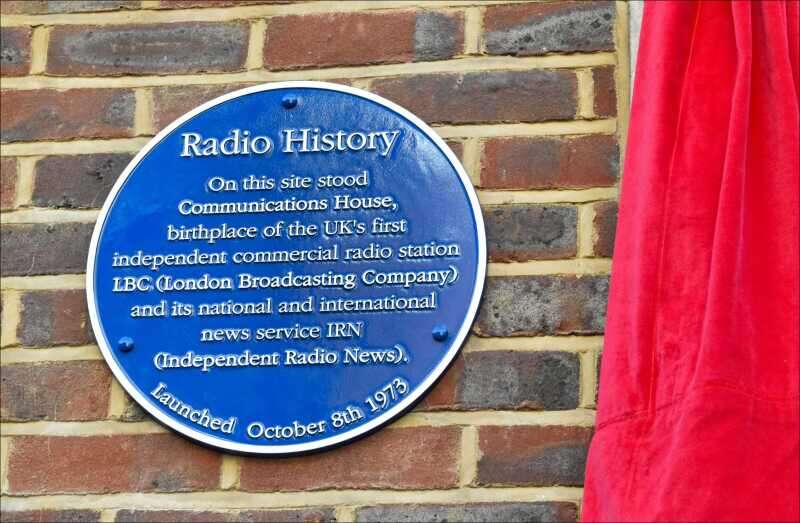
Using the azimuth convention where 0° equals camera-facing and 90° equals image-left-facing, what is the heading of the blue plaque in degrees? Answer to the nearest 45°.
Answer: approximately 0°

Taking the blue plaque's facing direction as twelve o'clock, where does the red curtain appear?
The red curtain is roughly at 10 o'clock from the blue plaque.
